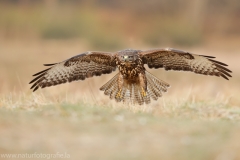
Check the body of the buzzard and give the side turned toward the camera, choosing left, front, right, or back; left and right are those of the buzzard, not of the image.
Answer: front
